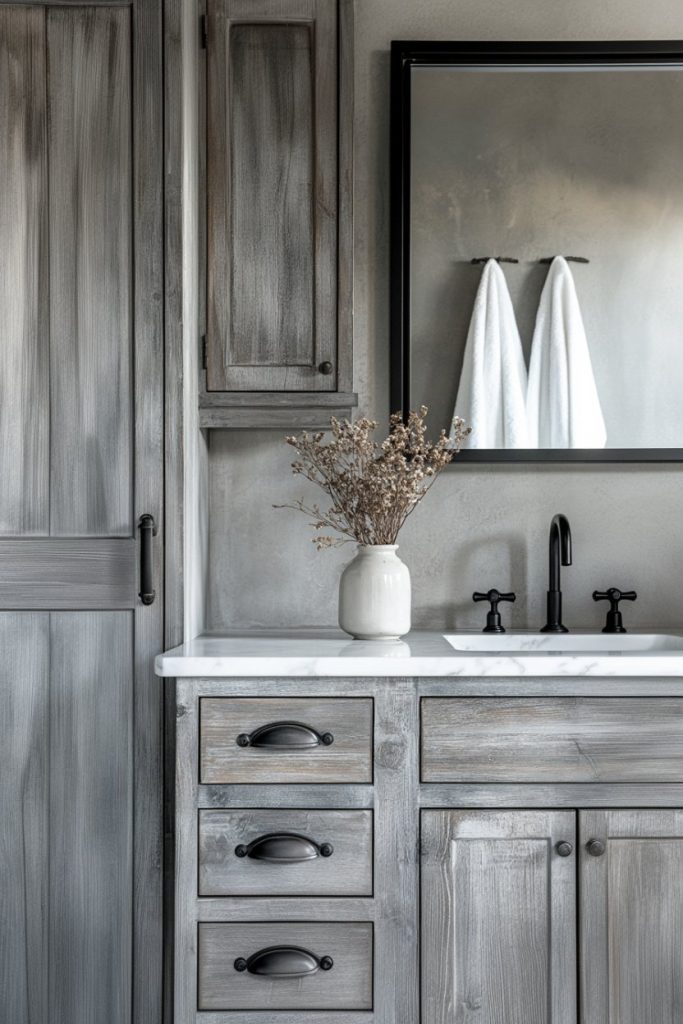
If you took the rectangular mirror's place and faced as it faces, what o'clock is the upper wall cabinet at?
The upper wall cabinet is roughly at 2 o'clock from the rectangular mirror.

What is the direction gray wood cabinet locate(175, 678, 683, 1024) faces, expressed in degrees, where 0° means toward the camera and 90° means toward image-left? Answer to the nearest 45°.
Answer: approximately 0°

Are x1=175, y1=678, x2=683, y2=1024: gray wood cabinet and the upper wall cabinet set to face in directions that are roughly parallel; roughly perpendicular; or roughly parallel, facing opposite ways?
roughly parallel

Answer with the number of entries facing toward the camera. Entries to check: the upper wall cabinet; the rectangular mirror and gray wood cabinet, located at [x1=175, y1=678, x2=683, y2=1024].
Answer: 3

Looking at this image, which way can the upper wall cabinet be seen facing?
toward the camera

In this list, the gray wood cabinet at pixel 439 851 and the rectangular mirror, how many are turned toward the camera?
2

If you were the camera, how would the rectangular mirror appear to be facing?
facing the viewer

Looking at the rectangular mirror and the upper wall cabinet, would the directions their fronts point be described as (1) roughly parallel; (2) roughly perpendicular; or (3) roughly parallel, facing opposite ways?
roughly parallel

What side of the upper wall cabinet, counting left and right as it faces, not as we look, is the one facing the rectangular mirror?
left
